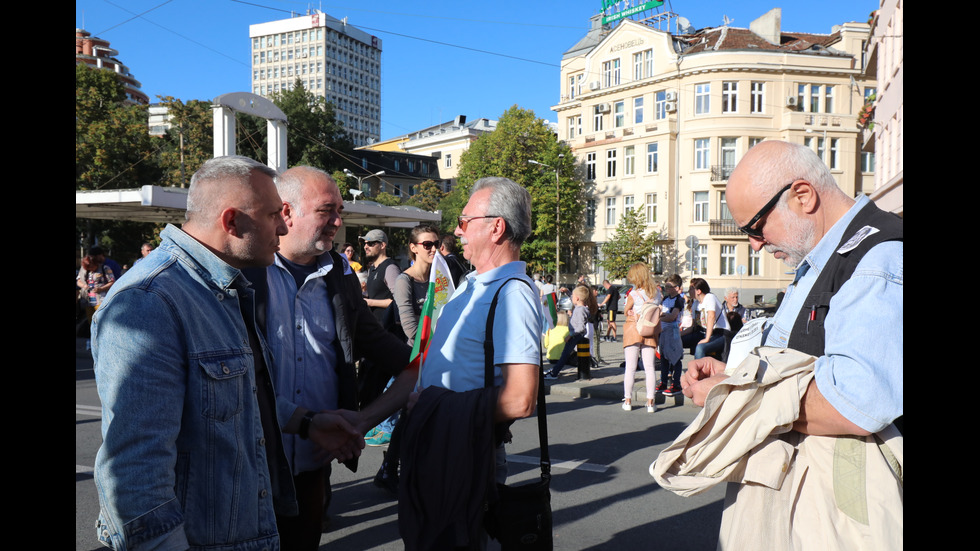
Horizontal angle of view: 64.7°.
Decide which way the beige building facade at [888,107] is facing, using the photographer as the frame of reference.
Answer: facing to the left of the viewer

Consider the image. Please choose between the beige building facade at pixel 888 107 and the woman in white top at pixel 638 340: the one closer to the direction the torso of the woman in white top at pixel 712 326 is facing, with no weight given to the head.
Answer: the woman in white top

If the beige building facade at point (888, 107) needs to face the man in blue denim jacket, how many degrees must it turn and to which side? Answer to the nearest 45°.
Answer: approximately 90° to its left

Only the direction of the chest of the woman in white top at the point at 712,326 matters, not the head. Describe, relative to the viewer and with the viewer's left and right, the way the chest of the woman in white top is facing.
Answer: facing to the left of the viewer

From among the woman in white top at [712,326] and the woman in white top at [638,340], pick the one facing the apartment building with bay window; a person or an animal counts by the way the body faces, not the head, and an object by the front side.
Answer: the woman in white top at [638,340]

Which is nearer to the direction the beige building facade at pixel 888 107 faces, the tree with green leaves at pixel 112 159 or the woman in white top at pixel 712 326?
the tree with green leaves

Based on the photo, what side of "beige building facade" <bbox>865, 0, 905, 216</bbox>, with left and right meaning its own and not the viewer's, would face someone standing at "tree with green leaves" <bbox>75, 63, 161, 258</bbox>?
front

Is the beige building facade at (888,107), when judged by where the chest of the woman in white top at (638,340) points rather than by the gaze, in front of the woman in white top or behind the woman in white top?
in front

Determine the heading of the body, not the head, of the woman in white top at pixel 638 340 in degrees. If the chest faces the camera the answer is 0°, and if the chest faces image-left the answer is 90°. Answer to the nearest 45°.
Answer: approximately 180°

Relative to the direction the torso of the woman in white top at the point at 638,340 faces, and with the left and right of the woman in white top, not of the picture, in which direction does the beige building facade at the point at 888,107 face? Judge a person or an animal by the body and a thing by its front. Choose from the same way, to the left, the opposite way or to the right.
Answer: to the left

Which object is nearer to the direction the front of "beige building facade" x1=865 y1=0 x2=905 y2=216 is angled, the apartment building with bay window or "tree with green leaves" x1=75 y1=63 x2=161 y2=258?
the tree with green leaves

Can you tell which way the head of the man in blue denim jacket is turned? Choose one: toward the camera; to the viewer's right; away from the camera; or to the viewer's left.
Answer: to the viewer's right

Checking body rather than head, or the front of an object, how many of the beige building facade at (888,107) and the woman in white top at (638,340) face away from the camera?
1
